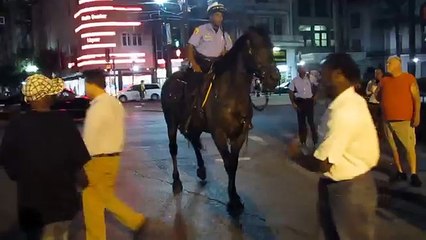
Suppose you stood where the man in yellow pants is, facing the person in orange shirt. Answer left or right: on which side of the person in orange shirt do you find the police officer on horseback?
left

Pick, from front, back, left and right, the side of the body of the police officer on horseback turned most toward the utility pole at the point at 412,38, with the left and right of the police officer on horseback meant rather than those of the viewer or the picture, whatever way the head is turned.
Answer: left

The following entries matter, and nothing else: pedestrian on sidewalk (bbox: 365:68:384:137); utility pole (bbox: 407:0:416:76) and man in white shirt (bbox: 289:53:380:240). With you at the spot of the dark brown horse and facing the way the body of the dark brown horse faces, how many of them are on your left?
2

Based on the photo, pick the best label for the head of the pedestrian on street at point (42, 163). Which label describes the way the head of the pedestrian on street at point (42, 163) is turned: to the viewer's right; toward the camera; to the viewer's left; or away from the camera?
away from the camera

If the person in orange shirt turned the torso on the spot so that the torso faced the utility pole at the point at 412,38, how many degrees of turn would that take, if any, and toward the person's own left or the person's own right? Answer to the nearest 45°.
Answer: approximately 135° to the person's own right

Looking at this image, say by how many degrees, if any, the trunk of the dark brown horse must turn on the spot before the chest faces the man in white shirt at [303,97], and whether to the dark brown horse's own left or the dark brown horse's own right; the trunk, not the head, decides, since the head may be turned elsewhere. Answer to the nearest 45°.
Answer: approximately 135° to the dark brown horse's own left

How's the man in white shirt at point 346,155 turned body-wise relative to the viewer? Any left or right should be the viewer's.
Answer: facing to the left of the viewer

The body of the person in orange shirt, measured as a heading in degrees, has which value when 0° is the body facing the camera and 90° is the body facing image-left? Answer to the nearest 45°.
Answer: approximately 45°
